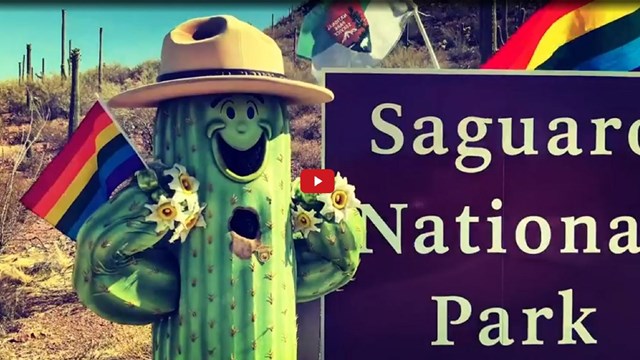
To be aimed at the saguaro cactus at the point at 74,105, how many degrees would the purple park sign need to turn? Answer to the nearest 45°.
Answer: approximately 90° to its right

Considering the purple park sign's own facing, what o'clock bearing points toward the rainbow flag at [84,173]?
The rainbow flag is roughly at 2 o'clock from the purple park sign.

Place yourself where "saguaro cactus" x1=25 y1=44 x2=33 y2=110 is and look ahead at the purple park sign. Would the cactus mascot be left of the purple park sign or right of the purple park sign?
right

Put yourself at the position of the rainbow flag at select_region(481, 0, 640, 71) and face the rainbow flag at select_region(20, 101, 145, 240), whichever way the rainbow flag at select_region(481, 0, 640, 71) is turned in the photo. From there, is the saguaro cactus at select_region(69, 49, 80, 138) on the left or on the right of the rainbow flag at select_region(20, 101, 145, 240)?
right

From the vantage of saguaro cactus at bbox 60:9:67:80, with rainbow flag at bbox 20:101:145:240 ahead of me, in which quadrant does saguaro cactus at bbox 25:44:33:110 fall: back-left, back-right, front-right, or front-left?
front-right

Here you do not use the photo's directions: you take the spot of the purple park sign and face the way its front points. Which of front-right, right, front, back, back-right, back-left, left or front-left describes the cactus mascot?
front-right

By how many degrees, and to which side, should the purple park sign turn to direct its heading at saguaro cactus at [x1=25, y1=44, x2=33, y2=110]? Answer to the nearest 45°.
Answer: approximately 90° to its right

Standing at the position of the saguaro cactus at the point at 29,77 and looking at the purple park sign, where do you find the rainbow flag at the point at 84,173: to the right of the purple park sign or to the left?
right

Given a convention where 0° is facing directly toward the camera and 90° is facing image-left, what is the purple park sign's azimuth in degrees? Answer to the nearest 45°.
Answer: approximately 0°

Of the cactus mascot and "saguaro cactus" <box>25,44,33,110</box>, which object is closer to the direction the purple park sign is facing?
the cactus mascot

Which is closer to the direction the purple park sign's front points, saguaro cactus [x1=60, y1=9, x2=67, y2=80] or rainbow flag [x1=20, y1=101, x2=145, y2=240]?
the rainbow flag

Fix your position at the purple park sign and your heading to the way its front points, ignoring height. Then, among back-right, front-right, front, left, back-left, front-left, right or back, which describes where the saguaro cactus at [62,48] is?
right

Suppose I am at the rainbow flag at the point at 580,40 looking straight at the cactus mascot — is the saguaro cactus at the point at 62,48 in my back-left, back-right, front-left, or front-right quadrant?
front-right
